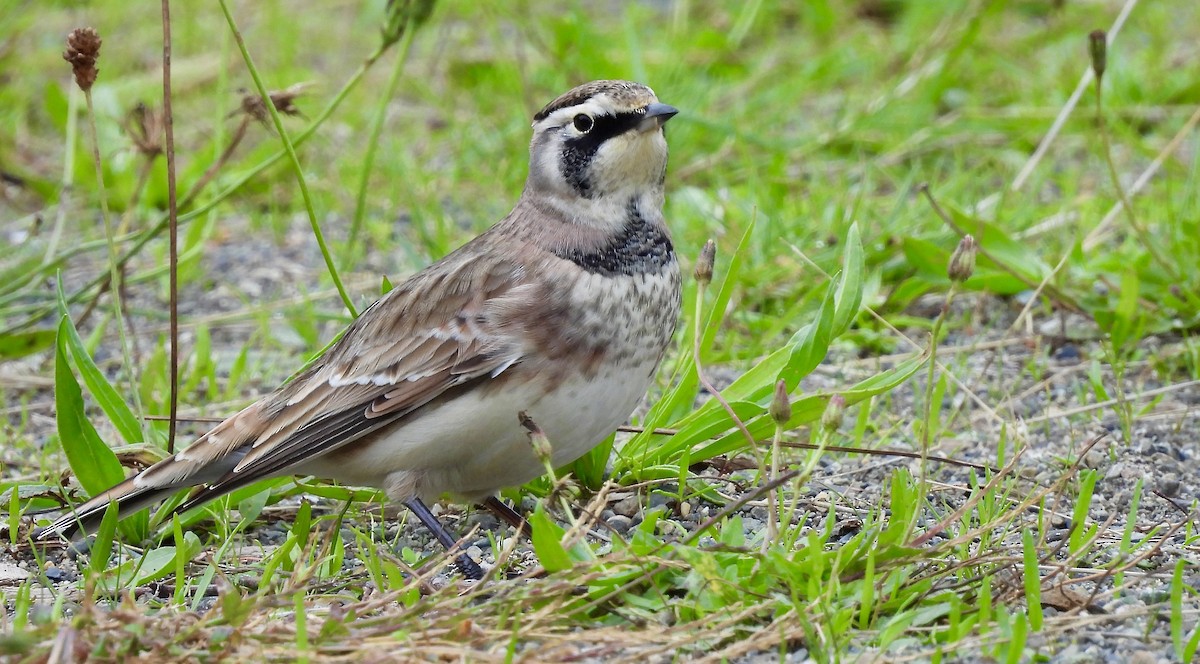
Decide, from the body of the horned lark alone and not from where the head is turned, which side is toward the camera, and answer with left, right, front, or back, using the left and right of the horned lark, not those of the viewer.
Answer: right

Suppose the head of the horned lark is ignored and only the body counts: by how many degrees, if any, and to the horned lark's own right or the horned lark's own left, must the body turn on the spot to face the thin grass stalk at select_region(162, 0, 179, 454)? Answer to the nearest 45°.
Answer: approximately 135° to the horned lark's own left

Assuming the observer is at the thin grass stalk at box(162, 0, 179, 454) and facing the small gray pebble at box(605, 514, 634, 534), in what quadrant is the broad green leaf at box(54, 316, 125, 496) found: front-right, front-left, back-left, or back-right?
back-right

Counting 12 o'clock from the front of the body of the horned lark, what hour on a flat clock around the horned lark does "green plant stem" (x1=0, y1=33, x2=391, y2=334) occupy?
The green plant stem is roughly at 8 o'clock from the horned lark.

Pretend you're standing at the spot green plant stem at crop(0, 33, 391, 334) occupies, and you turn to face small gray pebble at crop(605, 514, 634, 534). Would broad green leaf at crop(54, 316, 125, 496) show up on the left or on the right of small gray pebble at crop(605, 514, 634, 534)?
right

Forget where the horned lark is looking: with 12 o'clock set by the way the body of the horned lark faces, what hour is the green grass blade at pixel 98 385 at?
The green grass blade is roughly at 7 o'clock from the horned lark.
